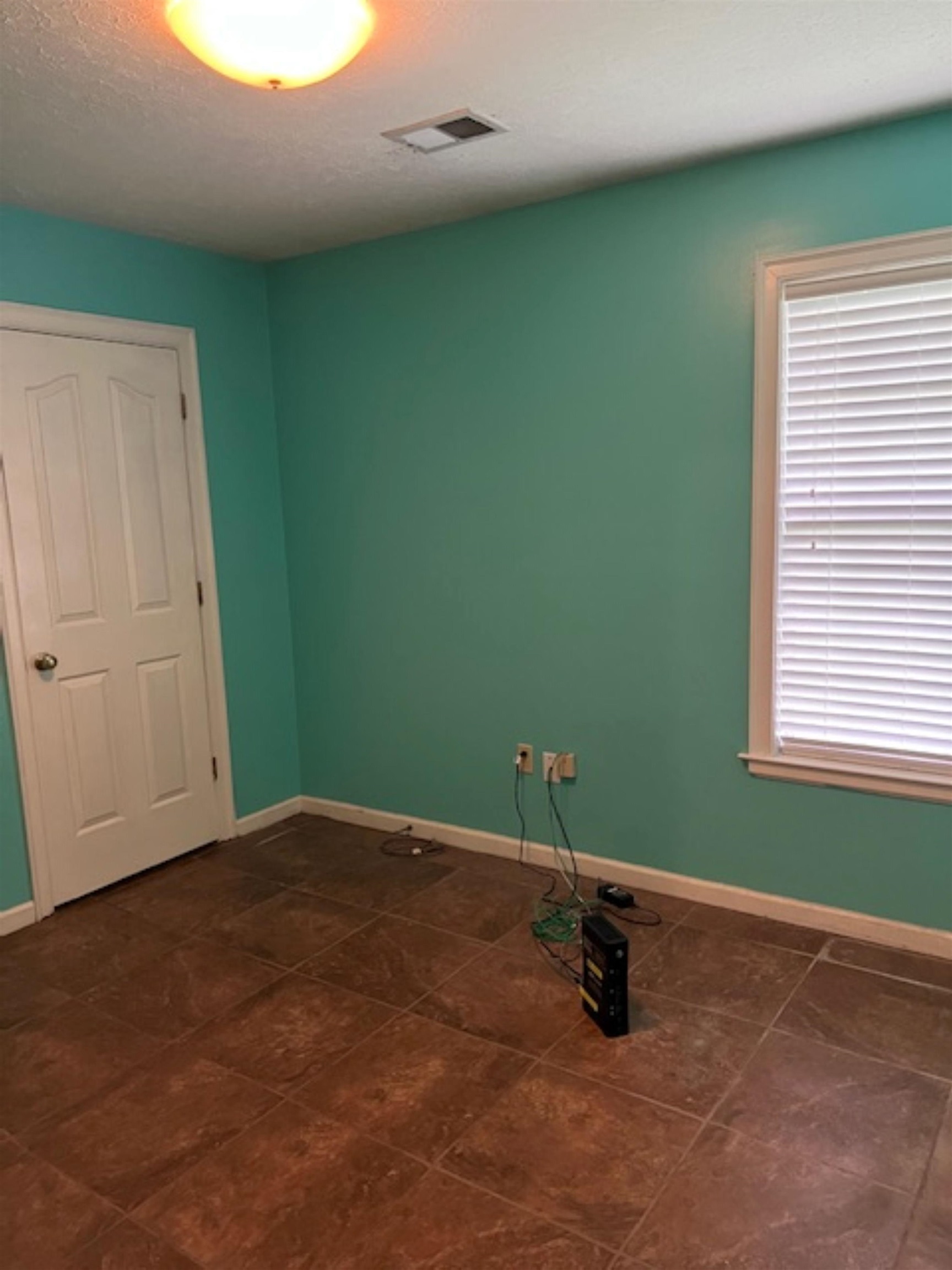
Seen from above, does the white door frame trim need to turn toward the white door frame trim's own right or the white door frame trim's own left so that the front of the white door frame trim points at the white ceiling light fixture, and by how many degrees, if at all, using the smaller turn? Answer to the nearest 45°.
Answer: approximately 45° to the white door frame trim's own right

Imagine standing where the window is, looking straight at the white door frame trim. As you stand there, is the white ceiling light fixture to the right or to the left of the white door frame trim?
left

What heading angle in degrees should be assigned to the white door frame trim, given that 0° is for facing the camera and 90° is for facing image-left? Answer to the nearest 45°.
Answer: approximately 315°
